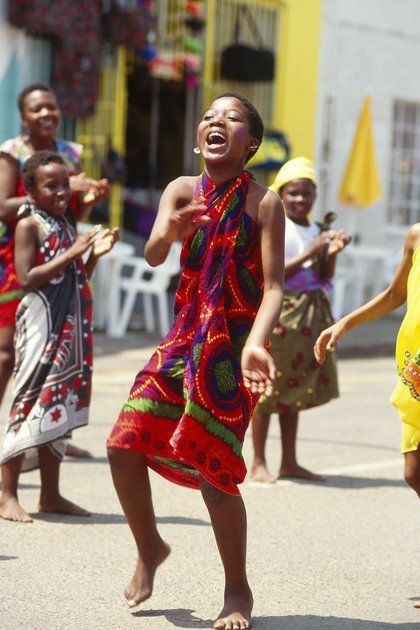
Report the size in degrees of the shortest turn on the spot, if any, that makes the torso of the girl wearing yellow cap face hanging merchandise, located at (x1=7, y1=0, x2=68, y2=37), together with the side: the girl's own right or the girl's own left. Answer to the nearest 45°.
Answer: approximately 180°

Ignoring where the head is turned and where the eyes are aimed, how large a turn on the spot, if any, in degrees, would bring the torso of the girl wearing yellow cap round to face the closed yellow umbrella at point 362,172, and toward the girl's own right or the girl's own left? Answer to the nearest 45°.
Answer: approximately 135° to the girl's own left
